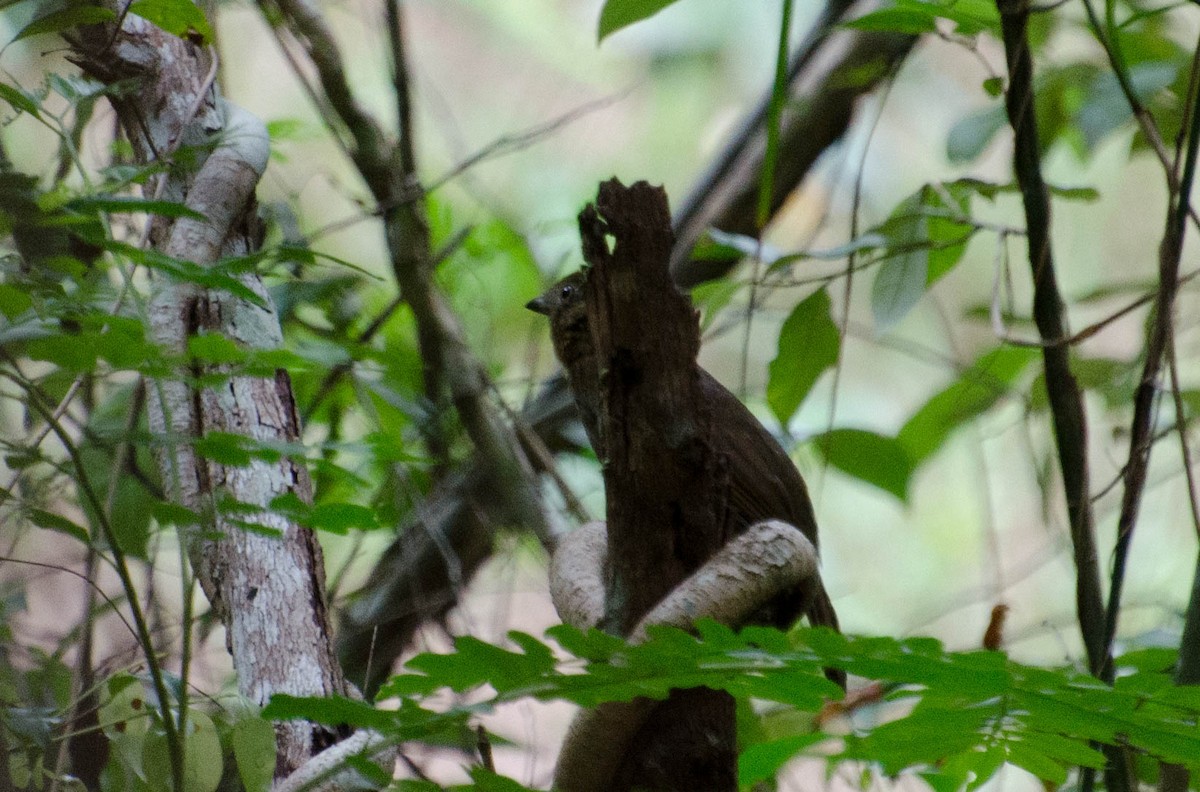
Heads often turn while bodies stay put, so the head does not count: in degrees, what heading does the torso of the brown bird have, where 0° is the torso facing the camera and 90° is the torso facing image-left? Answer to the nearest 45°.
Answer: approximately 90°

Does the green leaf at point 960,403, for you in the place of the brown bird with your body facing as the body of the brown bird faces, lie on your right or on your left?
on your right

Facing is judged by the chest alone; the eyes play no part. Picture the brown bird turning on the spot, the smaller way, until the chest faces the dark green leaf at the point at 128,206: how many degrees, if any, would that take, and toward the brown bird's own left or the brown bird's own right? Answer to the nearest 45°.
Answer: approximately 45° to the brown bird's own left

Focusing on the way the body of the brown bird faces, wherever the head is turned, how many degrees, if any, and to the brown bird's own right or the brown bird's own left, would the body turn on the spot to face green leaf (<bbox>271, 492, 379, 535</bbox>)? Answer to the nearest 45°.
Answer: approximately 45° to the brown bird's own left

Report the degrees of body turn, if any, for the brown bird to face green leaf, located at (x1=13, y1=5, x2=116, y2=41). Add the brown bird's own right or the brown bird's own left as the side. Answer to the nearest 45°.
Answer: approximately 45° to the brown bird's own left
